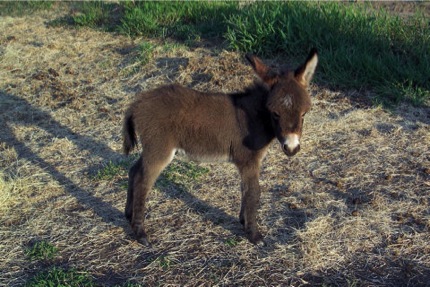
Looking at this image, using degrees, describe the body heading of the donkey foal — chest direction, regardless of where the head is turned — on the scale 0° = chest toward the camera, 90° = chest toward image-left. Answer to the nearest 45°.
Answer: approximately 270°
